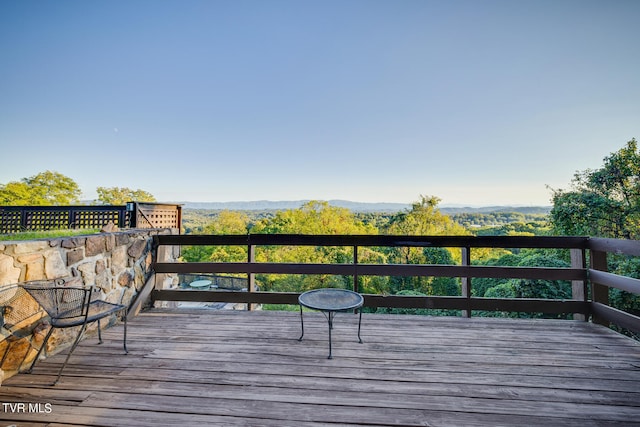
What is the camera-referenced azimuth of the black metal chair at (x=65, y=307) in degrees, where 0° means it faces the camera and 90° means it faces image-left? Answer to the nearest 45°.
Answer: approximately 225°

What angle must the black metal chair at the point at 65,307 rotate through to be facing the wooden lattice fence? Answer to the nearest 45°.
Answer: approximately 45° to its left

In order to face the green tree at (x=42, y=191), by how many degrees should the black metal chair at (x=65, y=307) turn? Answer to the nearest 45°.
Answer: approximately 45° to its left
